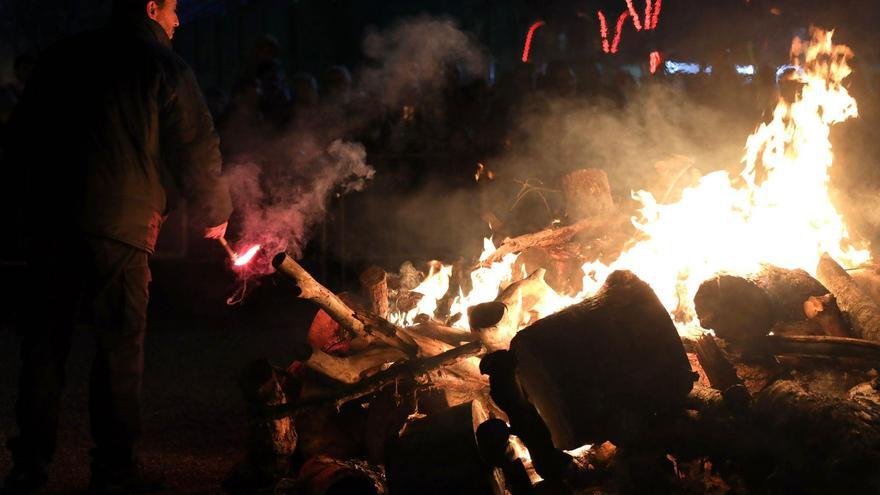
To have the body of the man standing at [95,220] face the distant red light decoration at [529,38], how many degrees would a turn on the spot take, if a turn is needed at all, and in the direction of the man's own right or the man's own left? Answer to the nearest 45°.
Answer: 0° — they already face it

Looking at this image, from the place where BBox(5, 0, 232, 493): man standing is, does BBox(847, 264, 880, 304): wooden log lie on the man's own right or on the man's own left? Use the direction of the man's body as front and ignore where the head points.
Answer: on the man's own right

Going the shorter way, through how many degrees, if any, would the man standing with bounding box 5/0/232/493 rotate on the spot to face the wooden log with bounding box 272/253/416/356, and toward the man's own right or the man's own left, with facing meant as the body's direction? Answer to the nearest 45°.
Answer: approximately 45° to the man's own right

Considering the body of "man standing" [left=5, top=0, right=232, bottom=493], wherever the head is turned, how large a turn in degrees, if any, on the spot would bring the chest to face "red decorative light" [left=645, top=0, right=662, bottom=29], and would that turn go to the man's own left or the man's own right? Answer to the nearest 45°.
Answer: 0° — they already face it

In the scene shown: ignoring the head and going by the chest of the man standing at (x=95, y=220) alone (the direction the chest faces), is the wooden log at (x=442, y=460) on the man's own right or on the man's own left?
on the man's own right

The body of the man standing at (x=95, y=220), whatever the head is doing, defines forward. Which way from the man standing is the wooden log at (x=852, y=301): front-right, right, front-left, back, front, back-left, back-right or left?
front-right

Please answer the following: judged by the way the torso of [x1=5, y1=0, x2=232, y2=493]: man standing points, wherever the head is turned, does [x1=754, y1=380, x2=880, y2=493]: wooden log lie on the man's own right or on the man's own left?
on the man's own right

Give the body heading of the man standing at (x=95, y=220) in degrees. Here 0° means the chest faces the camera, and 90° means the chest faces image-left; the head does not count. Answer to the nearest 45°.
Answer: approximately 225°

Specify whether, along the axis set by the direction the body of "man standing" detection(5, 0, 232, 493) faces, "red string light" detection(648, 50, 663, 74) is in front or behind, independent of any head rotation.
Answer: in front
